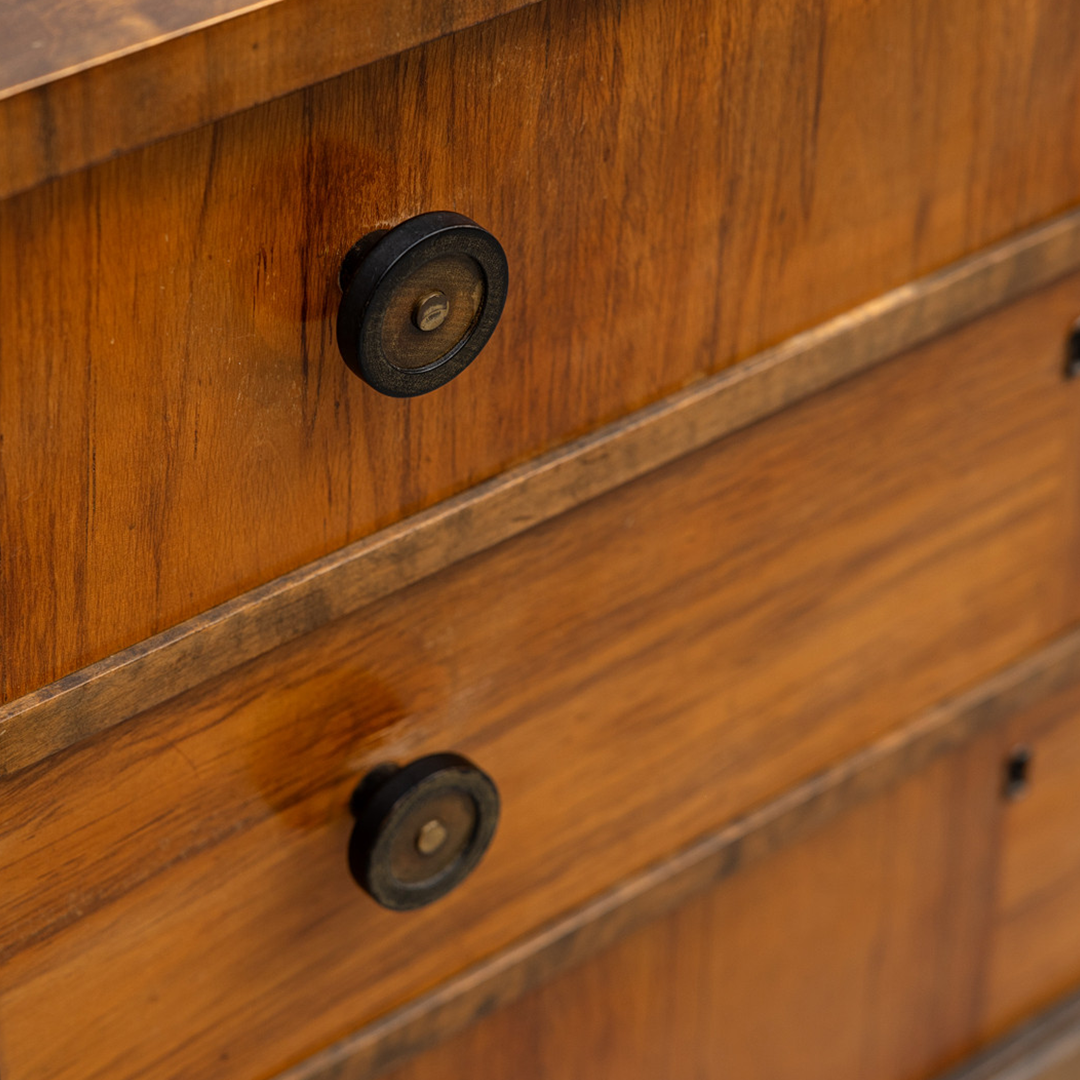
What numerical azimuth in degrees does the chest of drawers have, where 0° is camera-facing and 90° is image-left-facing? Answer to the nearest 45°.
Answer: approximately 315°
